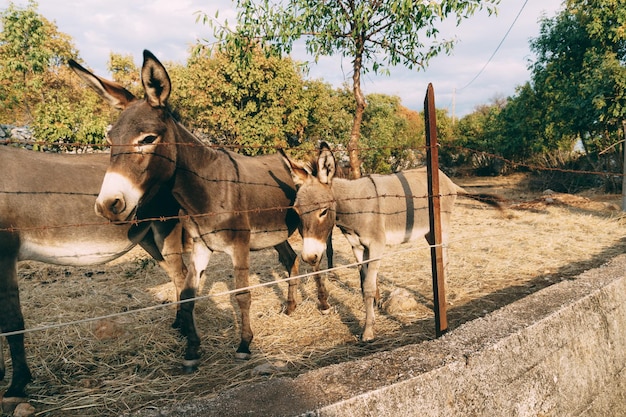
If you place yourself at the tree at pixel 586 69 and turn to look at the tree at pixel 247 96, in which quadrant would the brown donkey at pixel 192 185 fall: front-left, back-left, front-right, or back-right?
front-left

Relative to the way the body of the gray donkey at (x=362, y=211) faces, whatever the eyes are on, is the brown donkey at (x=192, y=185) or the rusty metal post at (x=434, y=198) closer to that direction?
the brown donkey

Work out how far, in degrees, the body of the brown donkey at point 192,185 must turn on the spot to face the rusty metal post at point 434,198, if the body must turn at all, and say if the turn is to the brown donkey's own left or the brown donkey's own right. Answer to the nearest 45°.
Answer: approximately 90° to the brown donkey's own left

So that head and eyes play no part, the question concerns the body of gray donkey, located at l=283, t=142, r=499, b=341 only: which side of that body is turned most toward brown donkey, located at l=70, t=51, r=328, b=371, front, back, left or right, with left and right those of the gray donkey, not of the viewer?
front

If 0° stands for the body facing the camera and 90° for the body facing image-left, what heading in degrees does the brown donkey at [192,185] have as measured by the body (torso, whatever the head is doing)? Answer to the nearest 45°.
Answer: approximately 45°

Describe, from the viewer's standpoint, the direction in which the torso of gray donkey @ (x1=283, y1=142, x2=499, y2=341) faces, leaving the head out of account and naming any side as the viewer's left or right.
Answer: facing the viewer and to the left of the viewer

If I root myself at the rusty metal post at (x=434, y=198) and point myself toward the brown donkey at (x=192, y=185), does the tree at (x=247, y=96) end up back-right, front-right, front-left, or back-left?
front-right

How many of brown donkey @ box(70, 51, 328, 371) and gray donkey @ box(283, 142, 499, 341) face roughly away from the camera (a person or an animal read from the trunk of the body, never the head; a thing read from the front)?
0

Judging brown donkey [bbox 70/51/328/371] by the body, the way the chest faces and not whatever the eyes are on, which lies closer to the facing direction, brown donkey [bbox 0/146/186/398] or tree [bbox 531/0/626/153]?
the brown donkey

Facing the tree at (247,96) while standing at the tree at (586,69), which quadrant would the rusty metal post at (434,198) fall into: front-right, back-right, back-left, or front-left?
front-left

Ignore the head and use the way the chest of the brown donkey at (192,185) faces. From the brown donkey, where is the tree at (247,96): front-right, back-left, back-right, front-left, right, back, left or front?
back-right
